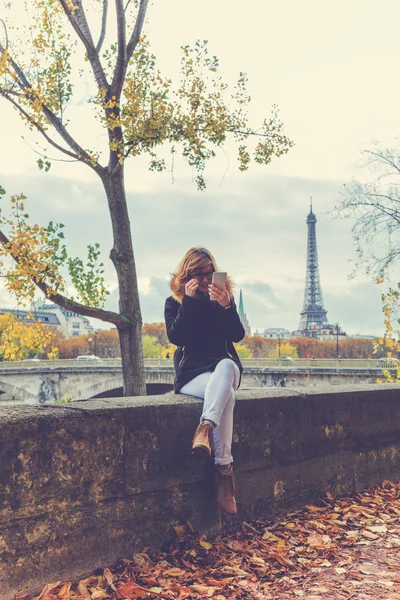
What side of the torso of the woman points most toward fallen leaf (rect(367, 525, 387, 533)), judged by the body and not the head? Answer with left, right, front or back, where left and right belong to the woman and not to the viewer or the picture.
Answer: left

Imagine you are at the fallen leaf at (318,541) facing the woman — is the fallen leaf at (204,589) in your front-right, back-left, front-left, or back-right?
front-left

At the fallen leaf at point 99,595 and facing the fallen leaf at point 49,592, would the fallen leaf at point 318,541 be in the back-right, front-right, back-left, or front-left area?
back-right

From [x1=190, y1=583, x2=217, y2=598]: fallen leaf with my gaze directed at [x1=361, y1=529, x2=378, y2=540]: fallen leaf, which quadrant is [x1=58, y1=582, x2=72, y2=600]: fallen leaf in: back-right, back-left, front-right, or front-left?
back-left

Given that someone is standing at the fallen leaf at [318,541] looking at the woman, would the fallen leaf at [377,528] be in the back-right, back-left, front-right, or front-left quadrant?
back-right
